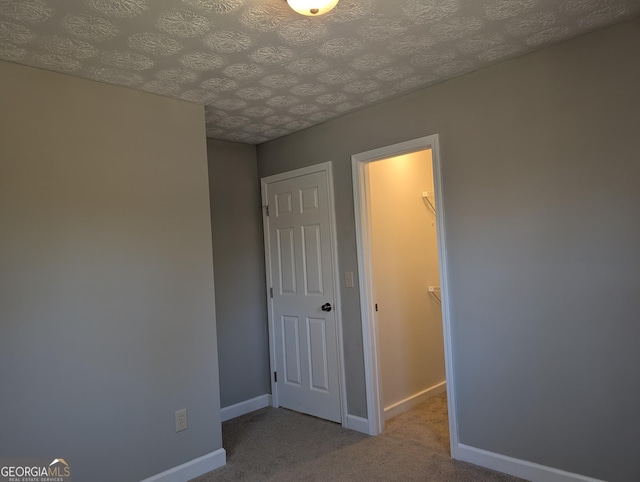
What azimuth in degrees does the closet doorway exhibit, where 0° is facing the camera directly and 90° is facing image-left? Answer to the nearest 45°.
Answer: approximately 45°

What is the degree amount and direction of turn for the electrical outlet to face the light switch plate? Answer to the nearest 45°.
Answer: approximately 45° to its left

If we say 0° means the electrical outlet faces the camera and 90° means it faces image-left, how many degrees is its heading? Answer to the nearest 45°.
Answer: approximately 315°

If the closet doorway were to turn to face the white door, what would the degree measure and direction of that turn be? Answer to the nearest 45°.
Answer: approximately 45° to its right

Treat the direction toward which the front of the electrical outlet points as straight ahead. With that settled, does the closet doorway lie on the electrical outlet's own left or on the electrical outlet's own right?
on the electrical outlet's own left
